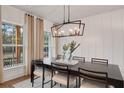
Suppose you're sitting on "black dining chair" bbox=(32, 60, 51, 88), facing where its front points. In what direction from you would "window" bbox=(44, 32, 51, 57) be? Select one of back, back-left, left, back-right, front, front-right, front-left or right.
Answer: front-left

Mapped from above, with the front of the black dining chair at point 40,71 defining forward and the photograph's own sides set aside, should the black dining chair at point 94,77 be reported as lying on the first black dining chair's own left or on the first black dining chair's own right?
on the first black dining chair's own right

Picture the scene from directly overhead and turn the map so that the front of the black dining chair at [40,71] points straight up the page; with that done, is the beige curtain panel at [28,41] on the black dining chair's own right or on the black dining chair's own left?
on the black dining chair's own left

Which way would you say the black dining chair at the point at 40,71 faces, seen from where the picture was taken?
facing away from the viewer and to the right of the viewer

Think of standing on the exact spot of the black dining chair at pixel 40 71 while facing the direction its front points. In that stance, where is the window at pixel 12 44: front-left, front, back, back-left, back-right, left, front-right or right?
left

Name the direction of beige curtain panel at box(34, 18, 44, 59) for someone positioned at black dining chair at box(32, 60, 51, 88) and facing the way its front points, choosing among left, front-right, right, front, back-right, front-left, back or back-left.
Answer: front-left

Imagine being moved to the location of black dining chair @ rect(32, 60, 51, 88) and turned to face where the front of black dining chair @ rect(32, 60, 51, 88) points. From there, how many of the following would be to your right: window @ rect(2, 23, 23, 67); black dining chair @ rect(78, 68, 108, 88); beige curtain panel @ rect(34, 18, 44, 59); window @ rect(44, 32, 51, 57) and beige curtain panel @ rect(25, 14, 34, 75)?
1
